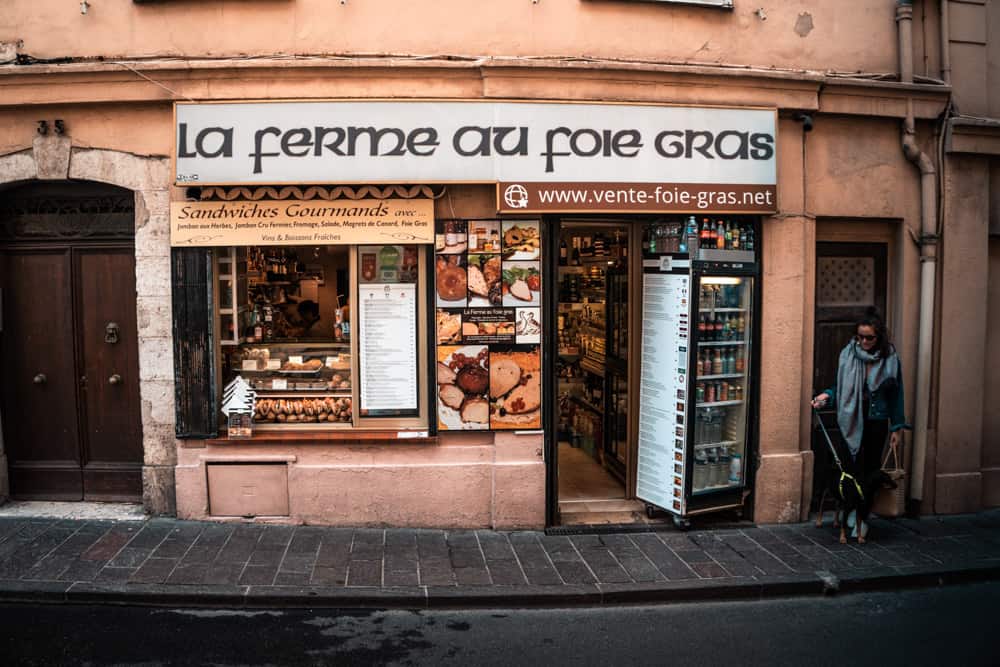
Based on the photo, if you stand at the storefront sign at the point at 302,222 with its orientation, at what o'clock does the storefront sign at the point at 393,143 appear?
the storefront sign at the point at 393,143 is roughly at 10 o'clock from the storefront sign at the point at 302,222.

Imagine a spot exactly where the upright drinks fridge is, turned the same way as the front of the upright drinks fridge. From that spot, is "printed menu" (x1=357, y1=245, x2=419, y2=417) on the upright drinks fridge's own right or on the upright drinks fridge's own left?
on the upright drinks fridge's own right

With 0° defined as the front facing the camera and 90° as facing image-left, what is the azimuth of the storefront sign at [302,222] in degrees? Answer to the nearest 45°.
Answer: approximately 0°

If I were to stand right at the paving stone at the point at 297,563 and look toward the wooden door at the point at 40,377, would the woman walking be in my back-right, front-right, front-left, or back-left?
back-right

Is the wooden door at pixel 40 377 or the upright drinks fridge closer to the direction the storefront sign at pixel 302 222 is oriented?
the upright drinks fridge

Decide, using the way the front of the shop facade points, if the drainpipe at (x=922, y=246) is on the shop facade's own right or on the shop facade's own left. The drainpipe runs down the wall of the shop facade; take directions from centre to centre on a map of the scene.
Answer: on the shop facade's own left
